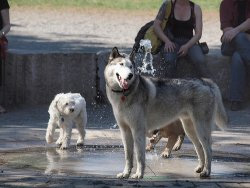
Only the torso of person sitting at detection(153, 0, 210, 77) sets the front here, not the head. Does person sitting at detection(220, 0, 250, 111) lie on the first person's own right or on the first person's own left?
on the first person's own left

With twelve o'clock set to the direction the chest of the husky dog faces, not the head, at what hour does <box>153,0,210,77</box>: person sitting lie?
The person sitting is roughly at 3 o'clock from the husky dog.

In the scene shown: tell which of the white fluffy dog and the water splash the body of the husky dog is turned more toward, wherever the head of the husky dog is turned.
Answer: the white fluffy dog

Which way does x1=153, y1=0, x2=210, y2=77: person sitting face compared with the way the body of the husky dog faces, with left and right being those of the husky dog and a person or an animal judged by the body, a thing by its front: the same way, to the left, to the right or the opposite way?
to the left

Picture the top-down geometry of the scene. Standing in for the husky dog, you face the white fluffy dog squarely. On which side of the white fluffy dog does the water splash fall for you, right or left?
right

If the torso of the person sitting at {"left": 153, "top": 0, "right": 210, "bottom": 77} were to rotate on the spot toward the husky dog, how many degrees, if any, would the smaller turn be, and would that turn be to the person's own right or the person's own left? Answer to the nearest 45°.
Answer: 0° — they already face it

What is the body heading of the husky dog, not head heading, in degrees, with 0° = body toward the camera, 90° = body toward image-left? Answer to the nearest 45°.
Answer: approximately 90°

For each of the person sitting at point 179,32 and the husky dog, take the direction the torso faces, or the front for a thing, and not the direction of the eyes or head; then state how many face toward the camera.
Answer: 1

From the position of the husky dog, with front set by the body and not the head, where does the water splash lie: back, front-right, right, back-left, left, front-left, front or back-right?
right

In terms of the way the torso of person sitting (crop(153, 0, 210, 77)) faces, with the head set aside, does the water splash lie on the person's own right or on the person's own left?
on the person's own right

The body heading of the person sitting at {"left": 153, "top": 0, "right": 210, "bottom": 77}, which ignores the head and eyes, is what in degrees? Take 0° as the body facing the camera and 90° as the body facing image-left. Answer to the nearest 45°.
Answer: approximately 0°
